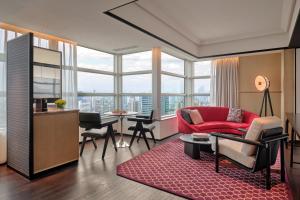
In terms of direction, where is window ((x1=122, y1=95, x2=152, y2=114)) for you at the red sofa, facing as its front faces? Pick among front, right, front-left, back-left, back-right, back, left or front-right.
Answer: right

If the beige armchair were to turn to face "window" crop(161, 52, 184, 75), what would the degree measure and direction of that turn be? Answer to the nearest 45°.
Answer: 0° — it already faces it

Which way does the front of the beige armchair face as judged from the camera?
facing away from the viewer and to the left of the viewer

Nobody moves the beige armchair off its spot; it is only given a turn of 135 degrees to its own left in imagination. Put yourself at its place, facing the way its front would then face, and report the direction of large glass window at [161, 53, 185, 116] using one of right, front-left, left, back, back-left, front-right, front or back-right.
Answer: back-right

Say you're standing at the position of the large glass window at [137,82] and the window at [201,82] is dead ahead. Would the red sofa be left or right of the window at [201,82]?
right

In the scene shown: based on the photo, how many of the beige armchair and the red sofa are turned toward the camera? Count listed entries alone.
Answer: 1

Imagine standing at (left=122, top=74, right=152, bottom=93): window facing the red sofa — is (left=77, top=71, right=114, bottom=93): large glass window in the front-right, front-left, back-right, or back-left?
back-right

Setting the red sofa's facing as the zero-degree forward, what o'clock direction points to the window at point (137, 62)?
The window is roughly at 3 o'clock from the red sofa.

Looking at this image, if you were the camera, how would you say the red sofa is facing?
facing the viewer

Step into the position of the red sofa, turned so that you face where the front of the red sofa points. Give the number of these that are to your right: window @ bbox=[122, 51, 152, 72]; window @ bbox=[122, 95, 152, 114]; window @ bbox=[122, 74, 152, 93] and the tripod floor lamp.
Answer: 3

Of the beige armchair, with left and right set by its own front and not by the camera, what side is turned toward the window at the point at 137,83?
front

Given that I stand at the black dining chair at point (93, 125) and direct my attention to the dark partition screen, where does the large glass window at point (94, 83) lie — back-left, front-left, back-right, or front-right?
back-right

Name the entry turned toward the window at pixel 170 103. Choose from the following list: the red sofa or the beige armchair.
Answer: the beige armchair

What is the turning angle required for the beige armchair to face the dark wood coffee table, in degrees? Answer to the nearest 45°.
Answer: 0° — it already faces it

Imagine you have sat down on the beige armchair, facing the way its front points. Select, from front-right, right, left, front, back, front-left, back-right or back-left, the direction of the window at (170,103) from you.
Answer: front

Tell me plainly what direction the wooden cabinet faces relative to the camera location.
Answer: facing the viewer and to the right of the viewer

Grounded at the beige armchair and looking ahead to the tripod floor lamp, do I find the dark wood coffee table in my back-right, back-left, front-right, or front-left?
front-left
